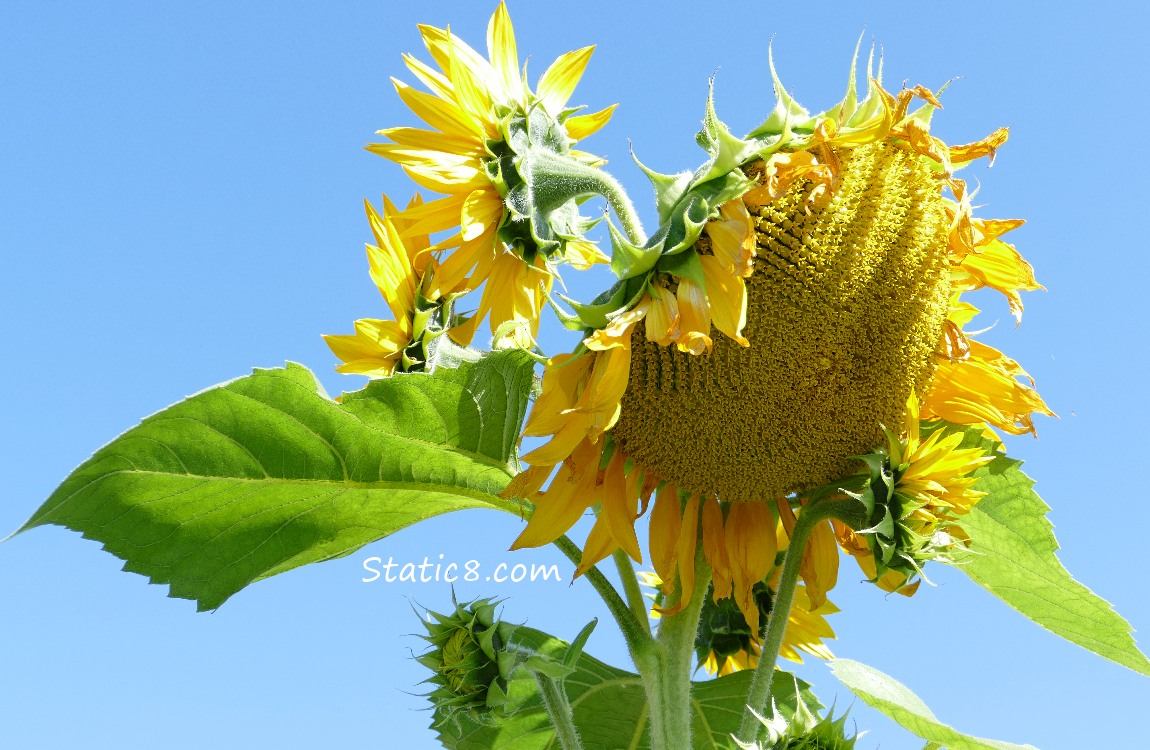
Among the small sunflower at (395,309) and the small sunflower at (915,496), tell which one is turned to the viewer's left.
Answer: the small sunflower at (395,309)

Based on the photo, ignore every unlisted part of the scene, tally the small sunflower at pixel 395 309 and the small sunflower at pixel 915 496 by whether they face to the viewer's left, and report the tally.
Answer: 1

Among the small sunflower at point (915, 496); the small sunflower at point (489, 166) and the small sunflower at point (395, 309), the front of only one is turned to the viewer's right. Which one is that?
the small sunflower at point (915, 496)

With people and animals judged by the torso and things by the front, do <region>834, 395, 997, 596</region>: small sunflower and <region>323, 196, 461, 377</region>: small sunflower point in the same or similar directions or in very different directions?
very different directions

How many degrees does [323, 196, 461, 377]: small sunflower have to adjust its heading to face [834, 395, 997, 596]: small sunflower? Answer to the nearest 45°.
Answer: approximately 135° to its left

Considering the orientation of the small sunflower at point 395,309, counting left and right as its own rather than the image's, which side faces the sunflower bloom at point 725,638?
back

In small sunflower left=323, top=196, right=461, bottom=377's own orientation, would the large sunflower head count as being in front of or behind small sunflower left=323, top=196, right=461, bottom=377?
behind

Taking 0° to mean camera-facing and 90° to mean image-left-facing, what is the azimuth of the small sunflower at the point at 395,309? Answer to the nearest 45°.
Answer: approximately 90°

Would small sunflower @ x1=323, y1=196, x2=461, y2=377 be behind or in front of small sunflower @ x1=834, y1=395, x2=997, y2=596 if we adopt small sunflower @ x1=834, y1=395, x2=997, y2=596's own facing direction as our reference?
behind

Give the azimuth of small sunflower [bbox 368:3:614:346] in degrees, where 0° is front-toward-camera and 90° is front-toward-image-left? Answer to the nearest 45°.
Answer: approximately 135°

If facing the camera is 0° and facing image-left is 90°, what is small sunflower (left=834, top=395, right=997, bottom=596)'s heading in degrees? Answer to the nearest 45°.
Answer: approximately 270°
